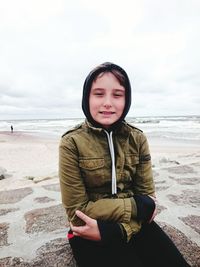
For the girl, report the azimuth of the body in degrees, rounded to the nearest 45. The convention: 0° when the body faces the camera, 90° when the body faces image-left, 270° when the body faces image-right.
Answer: approximately 0°
